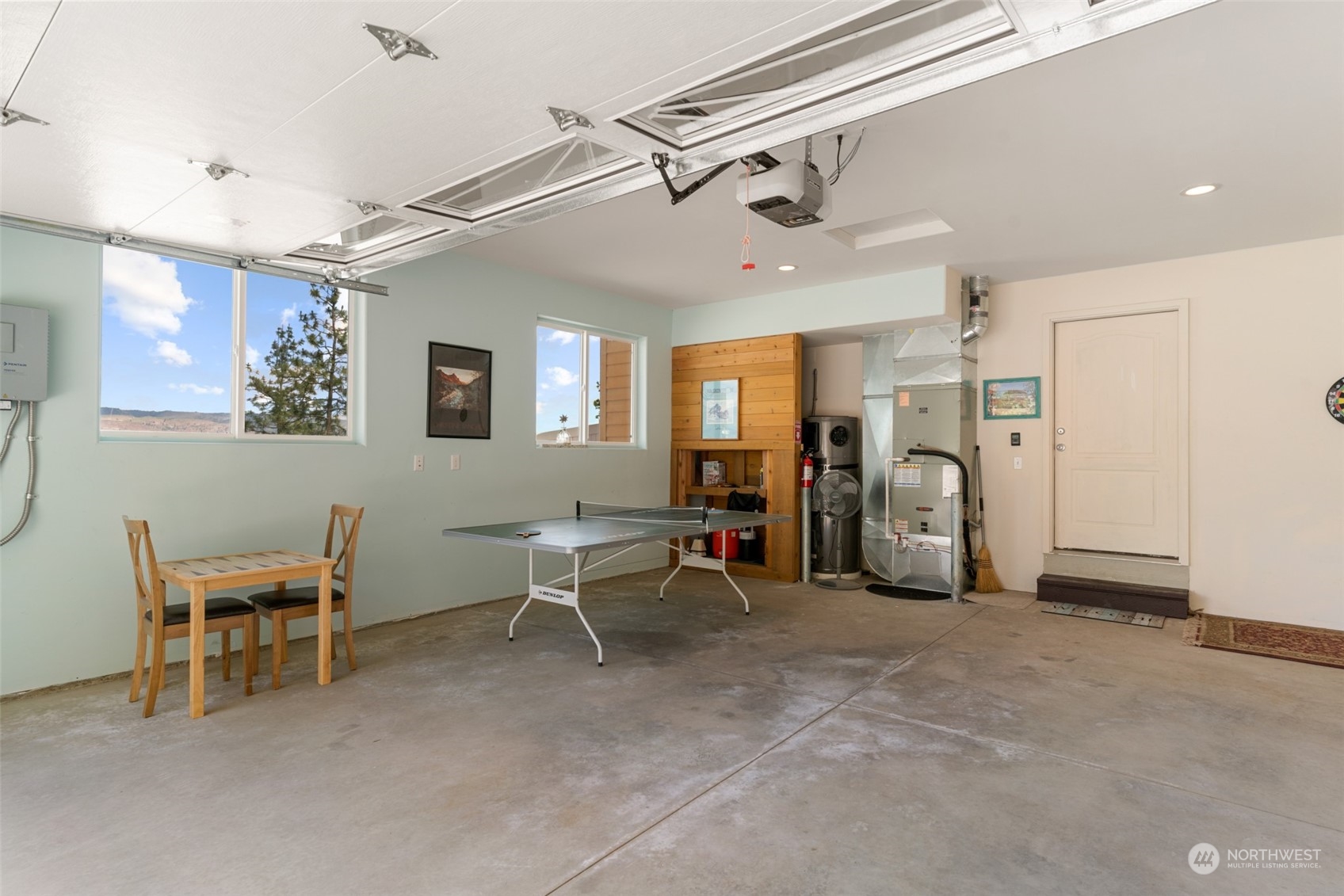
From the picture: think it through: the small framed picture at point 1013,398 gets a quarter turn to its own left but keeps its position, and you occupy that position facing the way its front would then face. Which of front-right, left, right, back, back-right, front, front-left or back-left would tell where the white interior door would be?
front

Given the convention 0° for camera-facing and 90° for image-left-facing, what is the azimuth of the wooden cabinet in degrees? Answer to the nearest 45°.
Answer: approximately 45°

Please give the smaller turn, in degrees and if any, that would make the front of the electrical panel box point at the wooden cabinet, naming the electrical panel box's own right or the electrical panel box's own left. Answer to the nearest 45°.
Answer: approximately 90° to the electrical panel box's own left

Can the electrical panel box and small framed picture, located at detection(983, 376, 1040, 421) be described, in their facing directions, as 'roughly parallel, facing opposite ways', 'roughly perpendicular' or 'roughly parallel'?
roughly perpendicular

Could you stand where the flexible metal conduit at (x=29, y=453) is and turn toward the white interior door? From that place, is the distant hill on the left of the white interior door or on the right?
left

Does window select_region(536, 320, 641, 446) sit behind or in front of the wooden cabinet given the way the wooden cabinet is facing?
in front

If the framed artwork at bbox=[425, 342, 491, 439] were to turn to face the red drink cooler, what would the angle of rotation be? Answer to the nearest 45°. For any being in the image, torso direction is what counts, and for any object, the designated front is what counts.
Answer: approximately 45° to its left

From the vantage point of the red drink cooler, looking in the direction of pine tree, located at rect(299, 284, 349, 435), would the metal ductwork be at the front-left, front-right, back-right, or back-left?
back-left

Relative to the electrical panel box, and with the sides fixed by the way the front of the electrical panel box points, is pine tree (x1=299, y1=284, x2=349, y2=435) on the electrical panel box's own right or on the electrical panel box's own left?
on the electrical panel box's own left

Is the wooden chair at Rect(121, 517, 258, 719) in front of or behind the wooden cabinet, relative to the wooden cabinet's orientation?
in front

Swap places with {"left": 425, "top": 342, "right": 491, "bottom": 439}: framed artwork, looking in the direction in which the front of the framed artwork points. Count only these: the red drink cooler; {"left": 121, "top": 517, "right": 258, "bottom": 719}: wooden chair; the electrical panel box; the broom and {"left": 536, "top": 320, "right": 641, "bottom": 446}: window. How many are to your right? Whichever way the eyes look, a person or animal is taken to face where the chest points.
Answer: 2

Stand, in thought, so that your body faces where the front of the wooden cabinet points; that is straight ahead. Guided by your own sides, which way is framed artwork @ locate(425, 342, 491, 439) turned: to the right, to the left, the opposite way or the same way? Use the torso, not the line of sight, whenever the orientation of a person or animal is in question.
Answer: to the left
